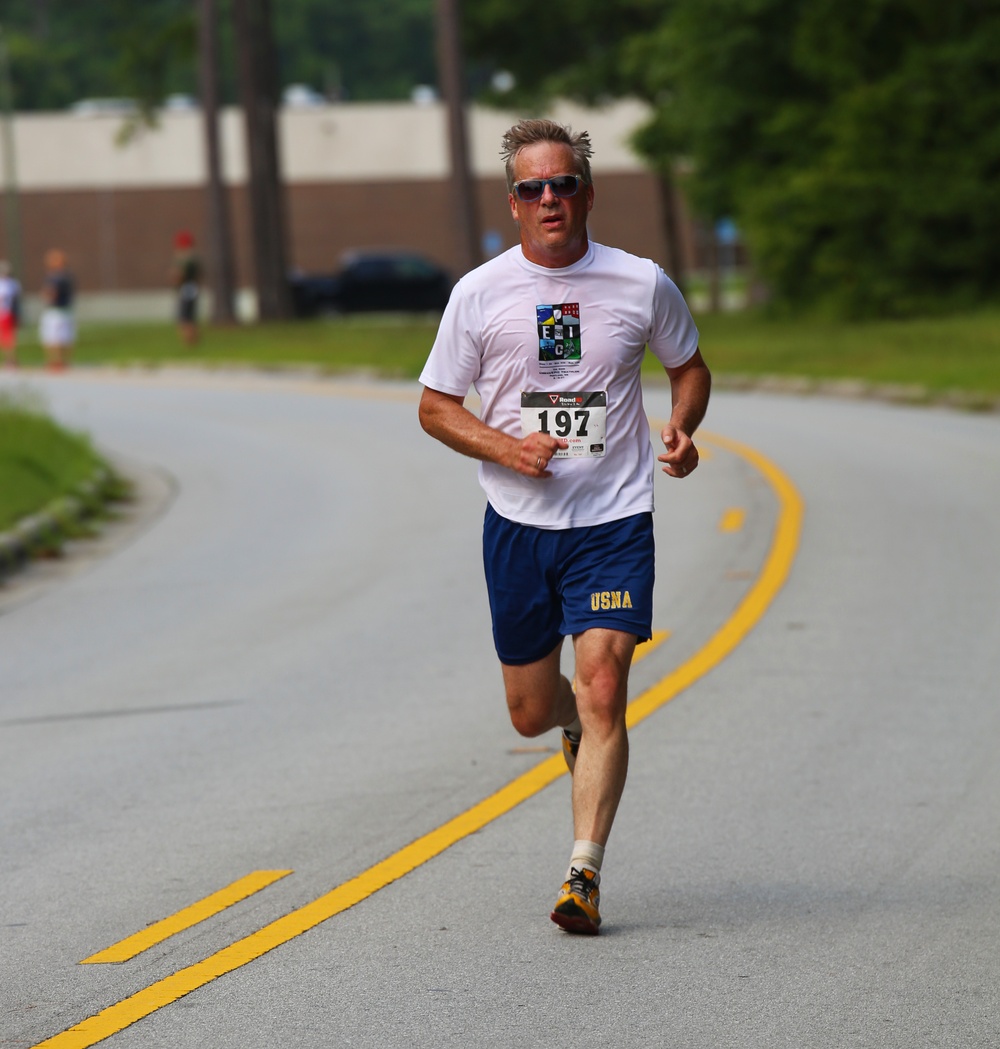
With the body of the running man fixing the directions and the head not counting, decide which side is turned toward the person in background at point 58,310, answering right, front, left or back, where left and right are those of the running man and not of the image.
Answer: back

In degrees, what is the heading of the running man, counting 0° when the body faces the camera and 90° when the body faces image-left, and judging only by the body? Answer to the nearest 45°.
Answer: approximately 0°

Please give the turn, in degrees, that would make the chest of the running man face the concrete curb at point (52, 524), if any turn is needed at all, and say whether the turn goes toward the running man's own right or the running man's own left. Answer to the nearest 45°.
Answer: approximately 180°

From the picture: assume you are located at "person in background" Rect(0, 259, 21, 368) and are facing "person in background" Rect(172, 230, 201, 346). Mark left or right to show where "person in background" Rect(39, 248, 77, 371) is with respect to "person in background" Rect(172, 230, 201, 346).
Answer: right

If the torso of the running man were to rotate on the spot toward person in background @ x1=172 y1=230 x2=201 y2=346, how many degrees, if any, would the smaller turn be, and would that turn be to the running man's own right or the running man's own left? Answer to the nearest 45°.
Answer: approximately 180°

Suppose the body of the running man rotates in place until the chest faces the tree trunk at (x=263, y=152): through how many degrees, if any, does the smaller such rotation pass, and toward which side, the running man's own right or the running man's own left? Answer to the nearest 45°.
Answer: approximately 180°

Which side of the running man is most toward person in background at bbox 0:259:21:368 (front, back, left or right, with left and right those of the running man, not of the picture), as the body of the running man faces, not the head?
back
